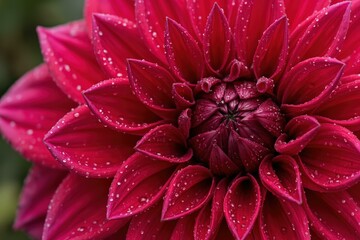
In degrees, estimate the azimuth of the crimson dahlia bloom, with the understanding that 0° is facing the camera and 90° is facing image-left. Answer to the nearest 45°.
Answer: approximately 0°
